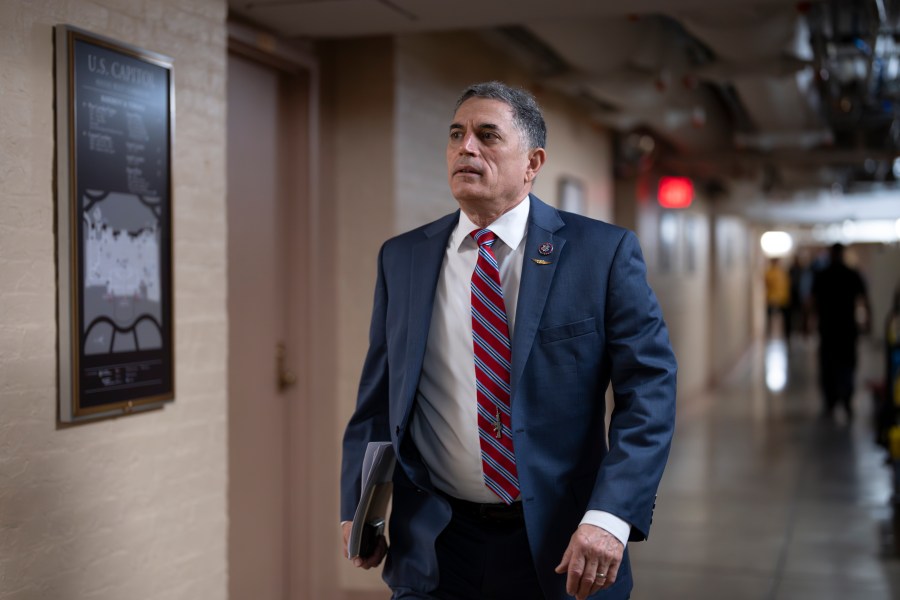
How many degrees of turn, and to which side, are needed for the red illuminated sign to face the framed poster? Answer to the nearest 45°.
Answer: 0° — it already faces it

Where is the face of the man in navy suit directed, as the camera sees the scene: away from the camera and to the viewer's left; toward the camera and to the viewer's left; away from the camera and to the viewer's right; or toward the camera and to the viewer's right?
toward the camera and to the viewer's left

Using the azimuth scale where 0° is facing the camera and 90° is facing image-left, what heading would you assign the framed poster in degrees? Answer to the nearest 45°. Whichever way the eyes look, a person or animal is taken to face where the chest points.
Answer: approximately 315°

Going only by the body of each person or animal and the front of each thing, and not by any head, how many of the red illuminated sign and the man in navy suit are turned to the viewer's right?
0

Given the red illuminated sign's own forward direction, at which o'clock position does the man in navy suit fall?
The man in navy suit is roughly at 12 o'clock from the red illuminated sign.

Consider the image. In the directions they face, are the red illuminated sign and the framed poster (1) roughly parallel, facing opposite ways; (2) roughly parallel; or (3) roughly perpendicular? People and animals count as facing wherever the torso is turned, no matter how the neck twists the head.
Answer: roughly perpendicular

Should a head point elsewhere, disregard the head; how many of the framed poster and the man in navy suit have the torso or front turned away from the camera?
0

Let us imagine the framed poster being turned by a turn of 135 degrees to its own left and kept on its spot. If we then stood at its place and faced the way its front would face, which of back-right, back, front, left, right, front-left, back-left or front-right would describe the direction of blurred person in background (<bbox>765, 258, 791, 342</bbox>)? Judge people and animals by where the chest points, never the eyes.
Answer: front-right

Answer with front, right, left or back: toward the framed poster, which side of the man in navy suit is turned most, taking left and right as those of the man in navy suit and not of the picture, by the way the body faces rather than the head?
right

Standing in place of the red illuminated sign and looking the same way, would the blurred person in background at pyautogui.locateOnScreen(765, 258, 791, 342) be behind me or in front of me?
behind

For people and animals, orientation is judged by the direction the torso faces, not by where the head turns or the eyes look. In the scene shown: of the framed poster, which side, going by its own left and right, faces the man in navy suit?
front

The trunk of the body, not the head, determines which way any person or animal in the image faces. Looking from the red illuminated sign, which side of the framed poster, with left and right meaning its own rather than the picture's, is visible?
left

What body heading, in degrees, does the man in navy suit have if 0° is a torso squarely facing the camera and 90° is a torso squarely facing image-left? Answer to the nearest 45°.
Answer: approximately 45°

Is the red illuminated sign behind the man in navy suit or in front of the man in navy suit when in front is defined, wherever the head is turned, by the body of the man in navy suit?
behind

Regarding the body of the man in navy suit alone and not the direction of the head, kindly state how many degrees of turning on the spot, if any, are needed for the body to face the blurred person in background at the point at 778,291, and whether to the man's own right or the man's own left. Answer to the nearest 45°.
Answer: approximately 135° to the man's own right

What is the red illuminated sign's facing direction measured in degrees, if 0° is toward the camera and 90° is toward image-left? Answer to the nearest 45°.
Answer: approximately 0°
